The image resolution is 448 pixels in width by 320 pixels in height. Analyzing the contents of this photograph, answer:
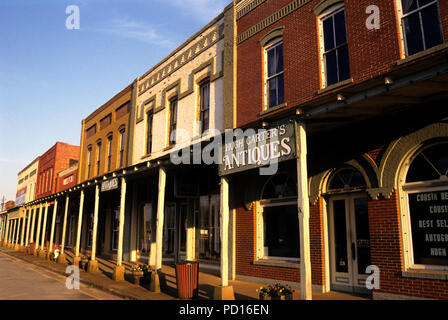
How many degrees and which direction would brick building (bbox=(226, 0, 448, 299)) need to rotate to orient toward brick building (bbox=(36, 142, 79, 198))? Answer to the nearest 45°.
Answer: approximately 90° to its right

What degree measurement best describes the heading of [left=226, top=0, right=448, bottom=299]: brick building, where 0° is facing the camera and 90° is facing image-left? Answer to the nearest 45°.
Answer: approximately 45°

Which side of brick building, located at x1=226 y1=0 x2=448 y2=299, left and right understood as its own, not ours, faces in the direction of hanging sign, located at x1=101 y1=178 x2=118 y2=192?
right
